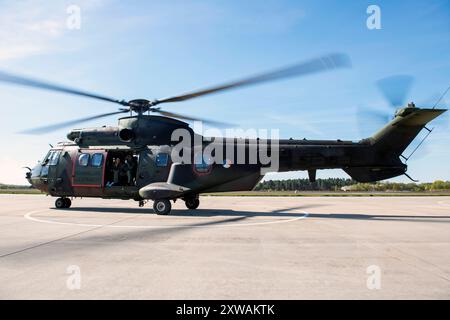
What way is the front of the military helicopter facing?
to the viewer's left
